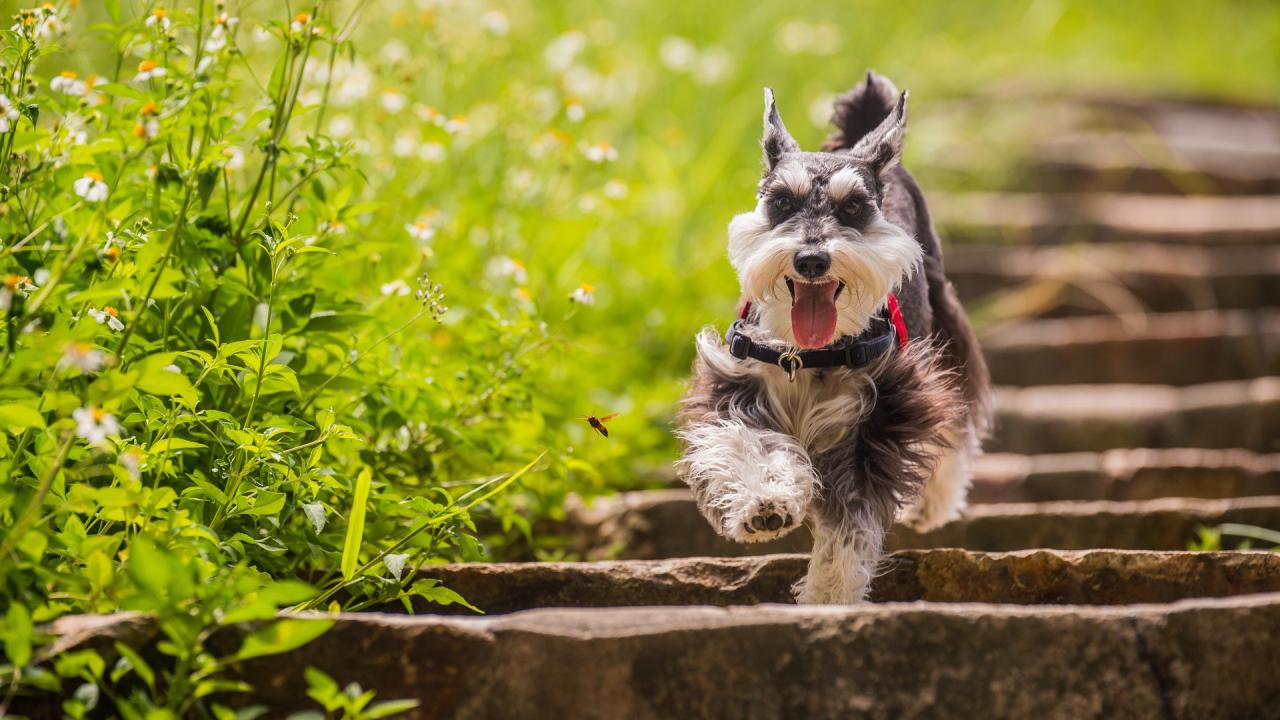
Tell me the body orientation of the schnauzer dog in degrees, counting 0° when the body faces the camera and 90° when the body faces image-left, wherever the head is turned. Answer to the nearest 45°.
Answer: approximately 0°

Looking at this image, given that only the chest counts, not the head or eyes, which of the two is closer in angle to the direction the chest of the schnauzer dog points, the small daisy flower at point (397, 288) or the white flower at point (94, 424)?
the white flower

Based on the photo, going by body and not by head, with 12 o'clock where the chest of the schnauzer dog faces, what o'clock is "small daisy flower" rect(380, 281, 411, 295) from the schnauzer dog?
The small daisy flower is roughly at 3 o'clock from the schnauzer dog.

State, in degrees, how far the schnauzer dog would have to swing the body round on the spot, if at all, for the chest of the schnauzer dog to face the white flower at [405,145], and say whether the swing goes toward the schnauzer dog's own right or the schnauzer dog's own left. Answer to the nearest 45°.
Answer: approximately 135° to the schnauzer dog's own right

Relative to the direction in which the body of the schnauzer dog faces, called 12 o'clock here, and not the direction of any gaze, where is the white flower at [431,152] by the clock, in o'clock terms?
The white flower is roughly at 4 o'clock from the schnauzer dog.

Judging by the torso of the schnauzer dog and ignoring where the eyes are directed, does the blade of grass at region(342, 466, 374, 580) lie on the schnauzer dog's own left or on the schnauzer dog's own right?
on the schnauzer dog's own right

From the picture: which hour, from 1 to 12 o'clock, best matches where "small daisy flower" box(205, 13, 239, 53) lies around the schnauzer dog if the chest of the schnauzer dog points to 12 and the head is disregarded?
The small daisy flower is roughly at 2 o'clock from the schnauzer dog.

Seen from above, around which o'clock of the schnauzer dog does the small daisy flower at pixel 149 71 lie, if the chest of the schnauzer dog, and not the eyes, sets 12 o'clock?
The small daisy flower is roughly at 2 o'clock from the schnauzer dog.
